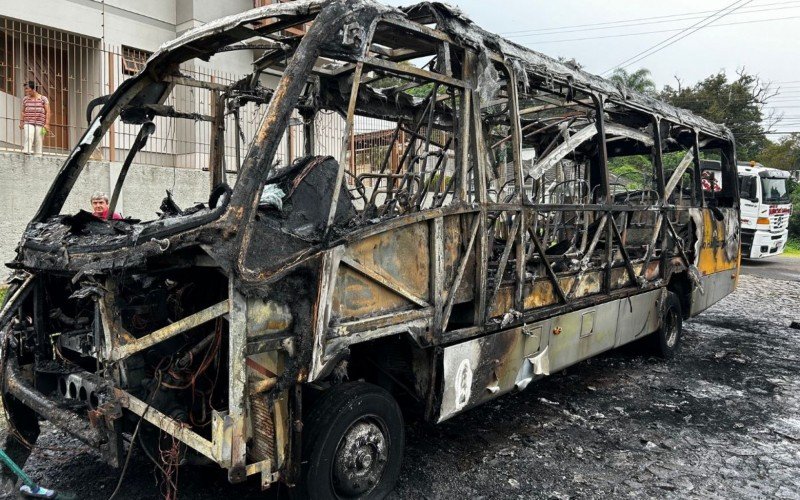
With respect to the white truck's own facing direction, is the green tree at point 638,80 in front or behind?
behind

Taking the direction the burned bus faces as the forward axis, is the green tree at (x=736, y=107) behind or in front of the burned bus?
behind

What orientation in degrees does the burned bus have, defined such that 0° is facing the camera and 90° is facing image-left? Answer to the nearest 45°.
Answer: approximately 45°

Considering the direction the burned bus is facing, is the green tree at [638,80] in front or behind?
behind

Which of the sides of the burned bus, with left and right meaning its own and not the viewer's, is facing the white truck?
back

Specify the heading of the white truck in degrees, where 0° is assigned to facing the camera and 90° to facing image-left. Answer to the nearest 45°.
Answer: approximately 315°

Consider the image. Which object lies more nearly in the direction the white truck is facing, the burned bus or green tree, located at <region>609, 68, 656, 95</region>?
the burned bus
